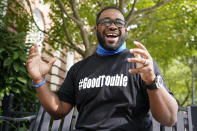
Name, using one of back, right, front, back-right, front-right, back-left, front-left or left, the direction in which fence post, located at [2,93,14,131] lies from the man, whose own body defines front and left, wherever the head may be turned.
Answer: back-right

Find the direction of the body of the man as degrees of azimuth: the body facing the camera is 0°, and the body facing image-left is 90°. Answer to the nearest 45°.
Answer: approximately 0°
